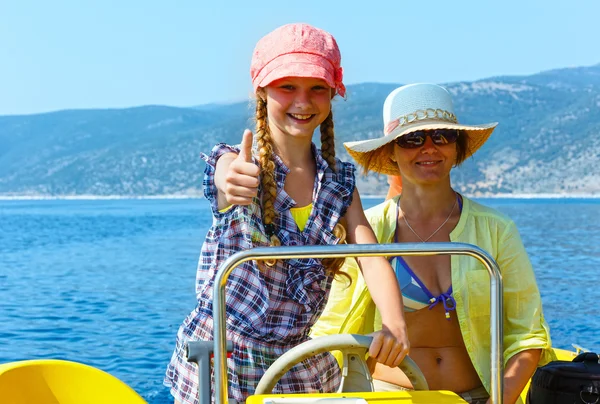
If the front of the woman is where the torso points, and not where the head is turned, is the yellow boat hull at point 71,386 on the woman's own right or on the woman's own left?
on the woman's own right

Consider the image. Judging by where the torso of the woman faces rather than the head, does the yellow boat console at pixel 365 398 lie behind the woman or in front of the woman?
in front

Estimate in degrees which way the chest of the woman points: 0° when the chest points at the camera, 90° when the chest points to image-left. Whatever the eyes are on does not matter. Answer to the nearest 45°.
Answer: approximately 0°

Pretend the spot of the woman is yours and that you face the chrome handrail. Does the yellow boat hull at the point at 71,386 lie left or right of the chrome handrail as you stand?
right

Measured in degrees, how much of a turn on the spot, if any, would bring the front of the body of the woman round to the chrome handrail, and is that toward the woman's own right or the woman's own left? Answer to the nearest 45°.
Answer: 0° — they already face it

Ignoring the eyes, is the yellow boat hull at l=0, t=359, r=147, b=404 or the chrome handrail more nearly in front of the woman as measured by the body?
the chrome handrail

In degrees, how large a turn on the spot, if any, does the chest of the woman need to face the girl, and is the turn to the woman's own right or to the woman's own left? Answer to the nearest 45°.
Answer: approximately 45° to the woman's own right
